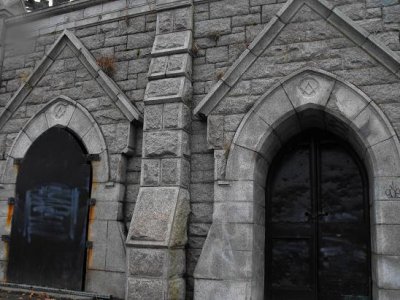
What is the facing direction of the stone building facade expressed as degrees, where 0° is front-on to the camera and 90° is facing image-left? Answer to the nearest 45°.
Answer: approximately 45°
